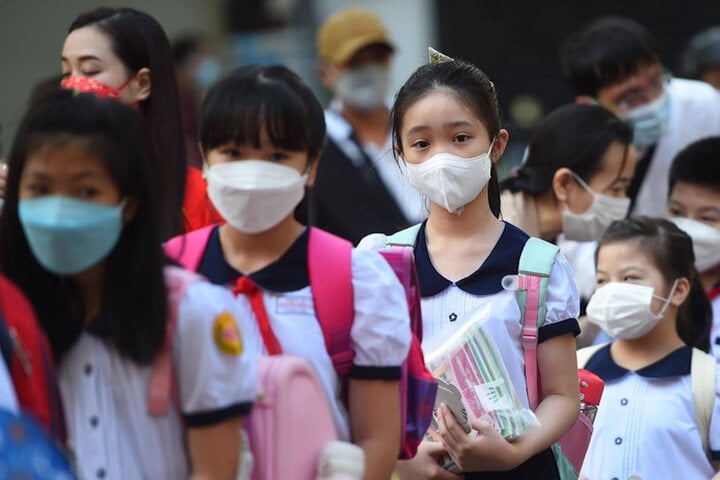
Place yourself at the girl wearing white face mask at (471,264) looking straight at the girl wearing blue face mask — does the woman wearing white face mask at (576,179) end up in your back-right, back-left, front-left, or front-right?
back-right

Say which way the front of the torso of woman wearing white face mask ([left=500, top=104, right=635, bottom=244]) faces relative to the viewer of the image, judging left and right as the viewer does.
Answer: facing to the right of the viewer

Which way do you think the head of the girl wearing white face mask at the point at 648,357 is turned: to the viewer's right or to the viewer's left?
to the viewer's left

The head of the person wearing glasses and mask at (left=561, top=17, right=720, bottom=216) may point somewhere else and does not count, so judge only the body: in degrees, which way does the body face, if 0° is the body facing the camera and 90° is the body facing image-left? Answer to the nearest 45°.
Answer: approximately 45°

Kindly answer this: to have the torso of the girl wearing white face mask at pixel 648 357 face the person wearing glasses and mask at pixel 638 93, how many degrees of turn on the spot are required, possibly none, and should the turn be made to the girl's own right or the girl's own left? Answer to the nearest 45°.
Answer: approximately 135° to the girl's own right
